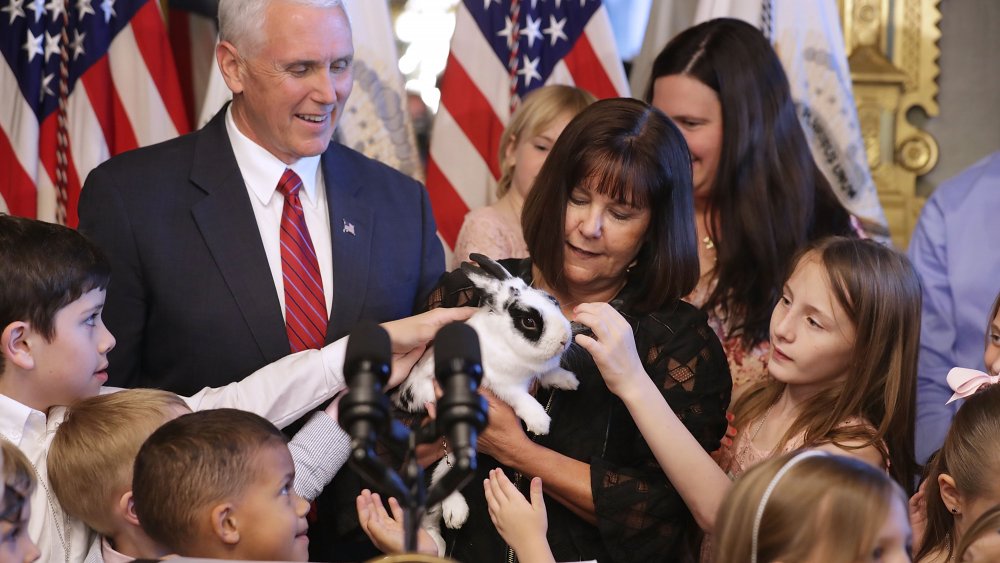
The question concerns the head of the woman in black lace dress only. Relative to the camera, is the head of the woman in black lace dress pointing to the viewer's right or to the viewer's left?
to the viewer's left

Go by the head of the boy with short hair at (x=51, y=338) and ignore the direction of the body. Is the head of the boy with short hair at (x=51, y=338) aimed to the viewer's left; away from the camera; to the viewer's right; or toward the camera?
to the viewer's right

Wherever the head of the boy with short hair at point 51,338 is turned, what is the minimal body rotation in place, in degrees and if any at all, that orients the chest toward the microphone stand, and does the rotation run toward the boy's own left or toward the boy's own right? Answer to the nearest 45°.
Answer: approximately 45° to the boy's own right

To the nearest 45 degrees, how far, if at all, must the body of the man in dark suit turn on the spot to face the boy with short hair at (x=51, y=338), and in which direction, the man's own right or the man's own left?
approximately 90° to the man's own right

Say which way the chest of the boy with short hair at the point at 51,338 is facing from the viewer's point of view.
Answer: to the viewer's right

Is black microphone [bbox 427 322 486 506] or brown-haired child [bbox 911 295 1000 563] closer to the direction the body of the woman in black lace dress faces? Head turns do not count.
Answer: the black microphone

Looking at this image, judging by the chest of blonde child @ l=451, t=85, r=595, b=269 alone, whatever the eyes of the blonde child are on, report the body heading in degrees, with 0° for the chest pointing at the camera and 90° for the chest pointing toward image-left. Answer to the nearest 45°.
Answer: approximately 315°
